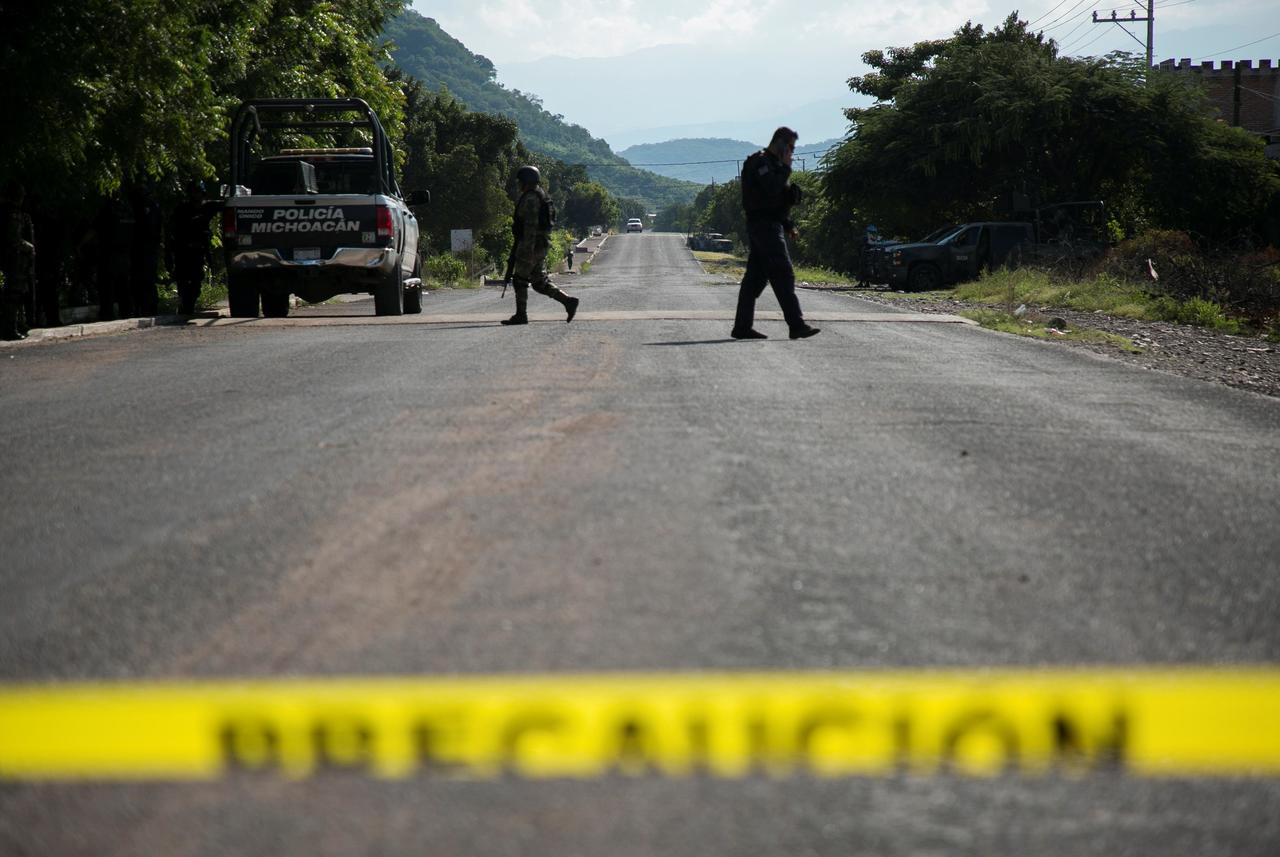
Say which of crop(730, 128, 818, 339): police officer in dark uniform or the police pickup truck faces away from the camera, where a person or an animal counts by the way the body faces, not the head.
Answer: the police pickup truck

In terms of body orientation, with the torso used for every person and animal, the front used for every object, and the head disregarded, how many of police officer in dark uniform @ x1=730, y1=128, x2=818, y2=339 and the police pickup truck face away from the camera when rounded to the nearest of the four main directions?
1

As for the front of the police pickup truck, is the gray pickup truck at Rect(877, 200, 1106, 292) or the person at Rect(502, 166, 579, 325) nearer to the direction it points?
the gray pickup truck

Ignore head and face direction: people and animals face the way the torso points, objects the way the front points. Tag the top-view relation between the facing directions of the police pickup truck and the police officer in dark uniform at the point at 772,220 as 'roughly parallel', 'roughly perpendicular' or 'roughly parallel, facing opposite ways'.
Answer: roughly perpendicular

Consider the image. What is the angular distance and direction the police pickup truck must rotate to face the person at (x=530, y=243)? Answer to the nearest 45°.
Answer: approximately 135° to its right

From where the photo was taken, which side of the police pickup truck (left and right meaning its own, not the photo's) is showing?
back

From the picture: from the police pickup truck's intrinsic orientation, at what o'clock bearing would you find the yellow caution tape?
The yellow caution tape is roughly at 6 o'clock from the police pickup truck.

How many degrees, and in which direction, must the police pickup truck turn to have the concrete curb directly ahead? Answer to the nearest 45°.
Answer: approximately 135° to its left
